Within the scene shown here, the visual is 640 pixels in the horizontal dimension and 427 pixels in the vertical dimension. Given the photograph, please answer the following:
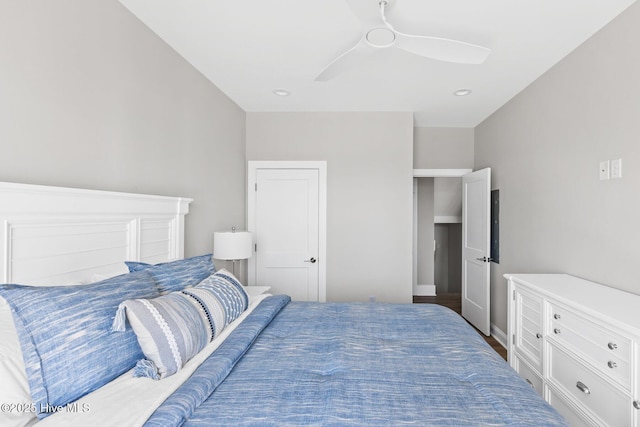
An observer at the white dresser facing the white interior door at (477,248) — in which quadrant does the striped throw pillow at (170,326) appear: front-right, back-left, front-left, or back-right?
back-left

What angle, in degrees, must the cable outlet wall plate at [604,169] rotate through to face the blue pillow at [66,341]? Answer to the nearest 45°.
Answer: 0° — it already faces it

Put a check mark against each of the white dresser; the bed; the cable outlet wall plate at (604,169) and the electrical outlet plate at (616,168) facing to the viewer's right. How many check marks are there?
1

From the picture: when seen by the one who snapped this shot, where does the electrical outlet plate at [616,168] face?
facing the viewer and to the left of the viewer

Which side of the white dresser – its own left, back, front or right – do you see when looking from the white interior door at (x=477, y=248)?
right

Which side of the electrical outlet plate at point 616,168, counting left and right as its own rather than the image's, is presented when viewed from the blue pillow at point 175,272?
front

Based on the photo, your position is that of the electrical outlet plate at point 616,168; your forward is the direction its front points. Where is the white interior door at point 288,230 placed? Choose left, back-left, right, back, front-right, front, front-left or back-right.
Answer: front-right

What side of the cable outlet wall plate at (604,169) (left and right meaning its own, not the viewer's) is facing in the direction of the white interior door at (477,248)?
right

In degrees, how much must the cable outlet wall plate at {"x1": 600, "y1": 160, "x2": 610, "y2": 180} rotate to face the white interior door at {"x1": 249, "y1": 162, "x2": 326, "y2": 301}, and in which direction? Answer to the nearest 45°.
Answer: approximately 45° to its right

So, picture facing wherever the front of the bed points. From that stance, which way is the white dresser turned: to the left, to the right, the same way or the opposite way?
the opposite way

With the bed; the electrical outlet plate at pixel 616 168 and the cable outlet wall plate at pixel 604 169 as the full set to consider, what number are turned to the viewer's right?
1

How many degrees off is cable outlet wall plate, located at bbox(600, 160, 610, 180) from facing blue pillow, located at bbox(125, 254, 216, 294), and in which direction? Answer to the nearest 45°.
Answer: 0° — it already faces it

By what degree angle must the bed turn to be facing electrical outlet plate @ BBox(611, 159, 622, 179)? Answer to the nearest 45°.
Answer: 0° — it already faces it

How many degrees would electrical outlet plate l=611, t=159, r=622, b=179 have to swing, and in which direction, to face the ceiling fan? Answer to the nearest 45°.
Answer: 0° — it already faces it

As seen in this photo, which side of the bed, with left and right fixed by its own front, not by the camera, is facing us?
right

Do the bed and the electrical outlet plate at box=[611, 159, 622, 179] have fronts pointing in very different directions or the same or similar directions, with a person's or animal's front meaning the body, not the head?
very different directions
